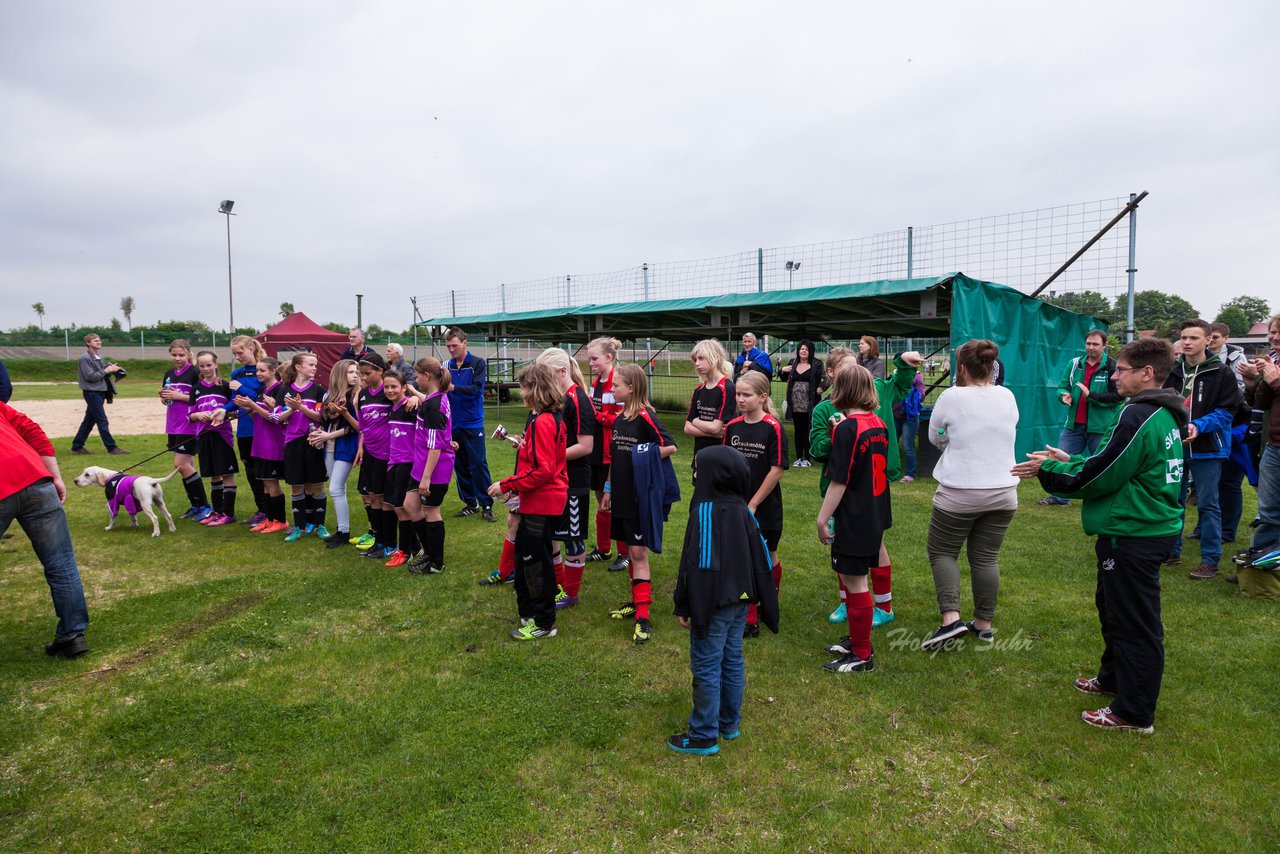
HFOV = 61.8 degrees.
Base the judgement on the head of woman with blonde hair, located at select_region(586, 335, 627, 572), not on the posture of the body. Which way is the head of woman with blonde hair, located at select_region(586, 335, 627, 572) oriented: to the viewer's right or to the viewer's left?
to the viewer's left

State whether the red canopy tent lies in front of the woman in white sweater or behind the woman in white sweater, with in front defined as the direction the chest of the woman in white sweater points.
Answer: in front

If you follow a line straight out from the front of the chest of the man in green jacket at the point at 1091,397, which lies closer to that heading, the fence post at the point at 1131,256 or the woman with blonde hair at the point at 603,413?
the woman with blonde hair

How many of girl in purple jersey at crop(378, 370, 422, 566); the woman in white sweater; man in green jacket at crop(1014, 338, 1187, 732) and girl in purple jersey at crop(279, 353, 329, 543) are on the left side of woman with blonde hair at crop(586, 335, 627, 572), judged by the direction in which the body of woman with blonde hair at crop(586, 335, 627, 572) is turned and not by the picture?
2

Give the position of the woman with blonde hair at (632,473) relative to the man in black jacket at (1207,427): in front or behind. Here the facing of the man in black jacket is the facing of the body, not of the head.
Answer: in front

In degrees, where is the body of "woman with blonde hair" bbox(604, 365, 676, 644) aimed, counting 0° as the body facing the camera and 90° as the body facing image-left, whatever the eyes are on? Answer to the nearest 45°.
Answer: approximately 45°

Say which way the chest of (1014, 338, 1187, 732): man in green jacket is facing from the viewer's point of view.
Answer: to the viewer's left

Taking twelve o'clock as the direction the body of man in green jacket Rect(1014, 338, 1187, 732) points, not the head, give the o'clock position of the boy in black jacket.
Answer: The boy in black jacket is roughly at 11 o'clock from the man in green jacket.

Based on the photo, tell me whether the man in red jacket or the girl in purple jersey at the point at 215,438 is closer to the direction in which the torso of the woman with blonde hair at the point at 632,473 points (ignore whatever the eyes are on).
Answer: the man in red jacket
